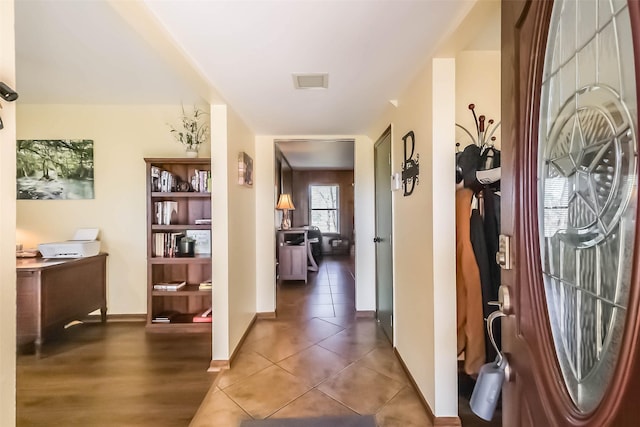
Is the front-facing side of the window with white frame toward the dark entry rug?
yes

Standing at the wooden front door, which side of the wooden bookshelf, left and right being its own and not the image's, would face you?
front

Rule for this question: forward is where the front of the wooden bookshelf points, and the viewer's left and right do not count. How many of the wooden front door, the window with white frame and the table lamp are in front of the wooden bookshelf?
1

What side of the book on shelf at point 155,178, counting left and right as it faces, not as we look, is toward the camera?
front

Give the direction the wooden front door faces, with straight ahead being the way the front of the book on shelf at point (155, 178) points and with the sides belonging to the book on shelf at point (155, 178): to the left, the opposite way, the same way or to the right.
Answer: to the right

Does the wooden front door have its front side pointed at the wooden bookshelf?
no

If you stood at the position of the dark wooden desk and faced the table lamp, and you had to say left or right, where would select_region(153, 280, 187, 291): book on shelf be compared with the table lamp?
right

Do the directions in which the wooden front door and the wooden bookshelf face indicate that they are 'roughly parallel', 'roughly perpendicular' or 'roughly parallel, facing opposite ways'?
roughly perpendicular

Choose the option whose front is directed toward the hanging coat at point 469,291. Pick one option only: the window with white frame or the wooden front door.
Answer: the window with white frame

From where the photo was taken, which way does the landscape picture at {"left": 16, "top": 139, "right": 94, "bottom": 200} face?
toward the camera

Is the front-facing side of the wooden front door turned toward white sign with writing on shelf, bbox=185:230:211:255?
no

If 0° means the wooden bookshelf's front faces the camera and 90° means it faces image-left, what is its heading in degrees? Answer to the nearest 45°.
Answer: approximately 0°

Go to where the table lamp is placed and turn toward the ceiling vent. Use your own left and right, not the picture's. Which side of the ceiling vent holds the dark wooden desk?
right

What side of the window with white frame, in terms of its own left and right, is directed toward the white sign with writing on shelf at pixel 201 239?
front
